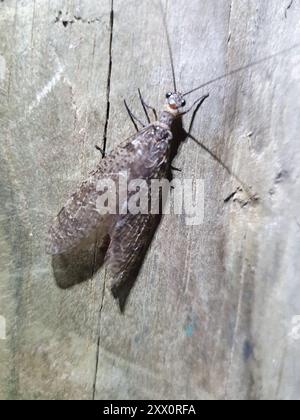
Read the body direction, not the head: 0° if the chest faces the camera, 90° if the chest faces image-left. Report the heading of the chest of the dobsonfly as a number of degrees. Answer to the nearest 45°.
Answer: approximately 225°
